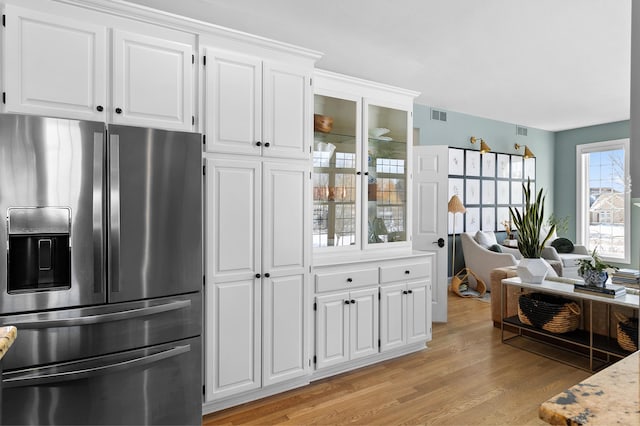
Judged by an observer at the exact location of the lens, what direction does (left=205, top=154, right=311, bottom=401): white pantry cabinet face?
facing the viewer and to the right of the viewer

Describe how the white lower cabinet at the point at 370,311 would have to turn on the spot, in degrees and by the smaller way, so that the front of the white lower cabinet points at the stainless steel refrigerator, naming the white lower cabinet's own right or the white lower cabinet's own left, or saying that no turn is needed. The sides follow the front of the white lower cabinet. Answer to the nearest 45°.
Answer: approximately 90° to the white lower cabinet's own right

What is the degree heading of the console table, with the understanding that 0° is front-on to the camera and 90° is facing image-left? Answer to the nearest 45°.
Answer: approximately 45°

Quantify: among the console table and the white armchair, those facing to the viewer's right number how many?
1

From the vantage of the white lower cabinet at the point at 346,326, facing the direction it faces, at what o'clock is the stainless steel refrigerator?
The stainless steel refrigerator is roughly at 3 o'clock from the white lower cabinet.

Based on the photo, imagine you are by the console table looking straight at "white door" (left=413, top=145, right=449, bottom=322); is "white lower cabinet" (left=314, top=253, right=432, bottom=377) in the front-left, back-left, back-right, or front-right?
front-left

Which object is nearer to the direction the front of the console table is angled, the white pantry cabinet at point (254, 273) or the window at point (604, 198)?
the white pantry cabinet

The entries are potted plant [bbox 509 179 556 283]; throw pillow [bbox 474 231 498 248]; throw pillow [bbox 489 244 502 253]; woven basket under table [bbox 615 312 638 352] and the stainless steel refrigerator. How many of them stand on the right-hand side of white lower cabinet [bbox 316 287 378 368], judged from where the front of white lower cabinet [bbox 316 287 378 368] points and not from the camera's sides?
1

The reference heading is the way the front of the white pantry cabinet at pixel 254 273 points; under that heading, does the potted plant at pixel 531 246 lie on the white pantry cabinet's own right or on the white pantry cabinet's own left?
on the white pantry cabinet's own left

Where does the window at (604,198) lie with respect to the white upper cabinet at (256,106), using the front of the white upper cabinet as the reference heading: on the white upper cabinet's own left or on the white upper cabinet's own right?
on the white upper cabinet's own left

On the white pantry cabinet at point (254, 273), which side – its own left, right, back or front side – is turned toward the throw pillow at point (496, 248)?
left
